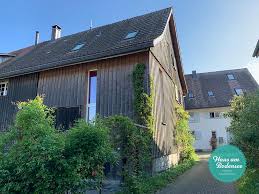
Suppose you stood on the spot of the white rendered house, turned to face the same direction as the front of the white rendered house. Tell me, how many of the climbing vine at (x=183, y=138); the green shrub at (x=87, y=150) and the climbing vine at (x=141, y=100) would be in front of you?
3

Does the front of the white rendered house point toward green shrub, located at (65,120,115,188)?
yes

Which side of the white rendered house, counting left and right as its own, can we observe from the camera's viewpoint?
front

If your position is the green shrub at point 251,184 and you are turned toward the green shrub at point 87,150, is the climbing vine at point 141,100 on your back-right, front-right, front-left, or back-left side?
front-right

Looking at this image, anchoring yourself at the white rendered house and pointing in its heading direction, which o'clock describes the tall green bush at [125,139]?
The tall green bush is roughly at 12 o'clock from the white rendered house.

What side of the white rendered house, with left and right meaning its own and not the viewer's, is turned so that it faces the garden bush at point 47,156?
front

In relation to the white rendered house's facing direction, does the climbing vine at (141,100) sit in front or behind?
in front

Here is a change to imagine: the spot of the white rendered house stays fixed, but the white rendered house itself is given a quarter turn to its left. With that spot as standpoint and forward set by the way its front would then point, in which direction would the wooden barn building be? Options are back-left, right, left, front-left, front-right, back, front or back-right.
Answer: right

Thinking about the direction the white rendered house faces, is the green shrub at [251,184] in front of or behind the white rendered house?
in front

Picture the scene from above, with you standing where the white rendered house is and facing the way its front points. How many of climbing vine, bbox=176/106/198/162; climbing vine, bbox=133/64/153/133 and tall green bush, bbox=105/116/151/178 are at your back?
0

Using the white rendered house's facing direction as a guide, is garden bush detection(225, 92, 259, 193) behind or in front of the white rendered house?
in front
